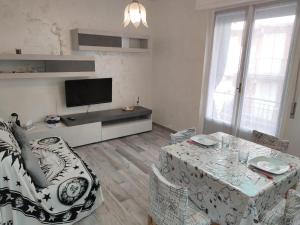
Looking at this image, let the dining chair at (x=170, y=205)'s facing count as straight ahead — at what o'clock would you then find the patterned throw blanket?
The patterned throw blanket is roughly at 8 o'clock from the dining chair.

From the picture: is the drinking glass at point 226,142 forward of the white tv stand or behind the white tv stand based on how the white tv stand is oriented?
forward

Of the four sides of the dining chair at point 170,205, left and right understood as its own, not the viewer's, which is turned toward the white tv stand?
left

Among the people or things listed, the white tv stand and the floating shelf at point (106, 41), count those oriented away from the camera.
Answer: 0

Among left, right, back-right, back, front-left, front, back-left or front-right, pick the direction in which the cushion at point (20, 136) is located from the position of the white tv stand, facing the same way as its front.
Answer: right

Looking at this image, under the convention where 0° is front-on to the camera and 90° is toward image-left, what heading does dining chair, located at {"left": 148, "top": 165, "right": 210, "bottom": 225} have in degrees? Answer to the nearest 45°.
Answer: approximately 225°

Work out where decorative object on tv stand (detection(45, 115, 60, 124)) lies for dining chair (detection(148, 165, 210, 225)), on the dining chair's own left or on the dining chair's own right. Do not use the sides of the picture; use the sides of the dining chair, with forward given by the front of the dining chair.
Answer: on the dining chair's own left

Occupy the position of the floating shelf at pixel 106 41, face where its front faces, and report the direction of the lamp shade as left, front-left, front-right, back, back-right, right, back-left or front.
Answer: front-right

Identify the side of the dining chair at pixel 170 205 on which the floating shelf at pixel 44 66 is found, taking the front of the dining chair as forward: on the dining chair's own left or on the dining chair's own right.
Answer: on the dining chair's own left

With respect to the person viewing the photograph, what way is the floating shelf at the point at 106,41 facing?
facing the viewer and to the right of the viewer

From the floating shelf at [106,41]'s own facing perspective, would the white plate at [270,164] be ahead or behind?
ahead
